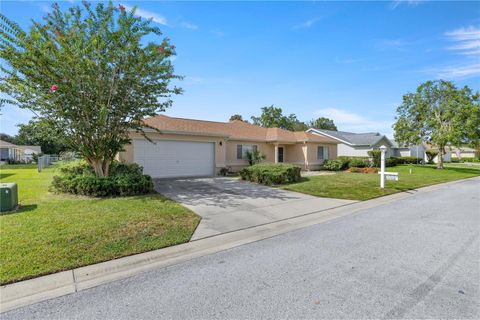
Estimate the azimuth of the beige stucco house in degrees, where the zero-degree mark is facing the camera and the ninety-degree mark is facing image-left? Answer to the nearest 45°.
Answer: approximately 315°

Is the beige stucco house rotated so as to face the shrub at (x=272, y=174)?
yes

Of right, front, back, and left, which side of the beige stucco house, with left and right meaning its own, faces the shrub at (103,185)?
right

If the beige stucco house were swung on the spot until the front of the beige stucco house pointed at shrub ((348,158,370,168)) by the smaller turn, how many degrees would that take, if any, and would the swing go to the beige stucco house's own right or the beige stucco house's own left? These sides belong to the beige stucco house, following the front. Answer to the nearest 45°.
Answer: approximately 90° to the beige stucco house's own left

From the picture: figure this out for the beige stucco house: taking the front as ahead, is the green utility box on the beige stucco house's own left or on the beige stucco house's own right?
on the beige stucco house's own right

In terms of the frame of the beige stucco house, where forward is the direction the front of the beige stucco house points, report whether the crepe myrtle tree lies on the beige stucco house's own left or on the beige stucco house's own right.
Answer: on the beige stucco house's own right

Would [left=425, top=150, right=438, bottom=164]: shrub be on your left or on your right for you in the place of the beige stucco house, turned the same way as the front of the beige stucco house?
on your left

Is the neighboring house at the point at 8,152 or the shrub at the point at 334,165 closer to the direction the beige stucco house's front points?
the shrub

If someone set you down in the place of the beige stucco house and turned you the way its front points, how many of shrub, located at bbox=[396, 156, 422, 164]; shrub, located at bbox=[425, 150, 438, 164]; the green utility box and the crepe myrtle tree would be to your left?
2

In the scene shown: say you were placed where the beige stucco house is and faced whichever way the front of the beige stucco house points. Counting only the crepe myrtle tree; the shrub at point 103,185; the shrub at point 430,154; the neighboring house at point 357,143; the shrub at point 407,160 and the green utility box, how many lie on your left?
3

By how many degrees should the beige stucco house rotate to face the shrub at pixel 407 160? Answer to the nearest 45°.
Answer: approximately 90° to its left

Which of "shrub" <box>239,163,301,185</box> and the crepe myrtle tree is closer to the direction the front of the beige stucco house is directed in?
the shrub

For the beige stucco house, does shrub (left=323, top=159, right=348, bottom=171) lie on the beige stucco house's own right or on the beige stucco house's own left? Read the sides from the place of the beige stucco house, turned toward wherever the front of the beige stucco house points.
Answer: on the beige stucco house's own left
